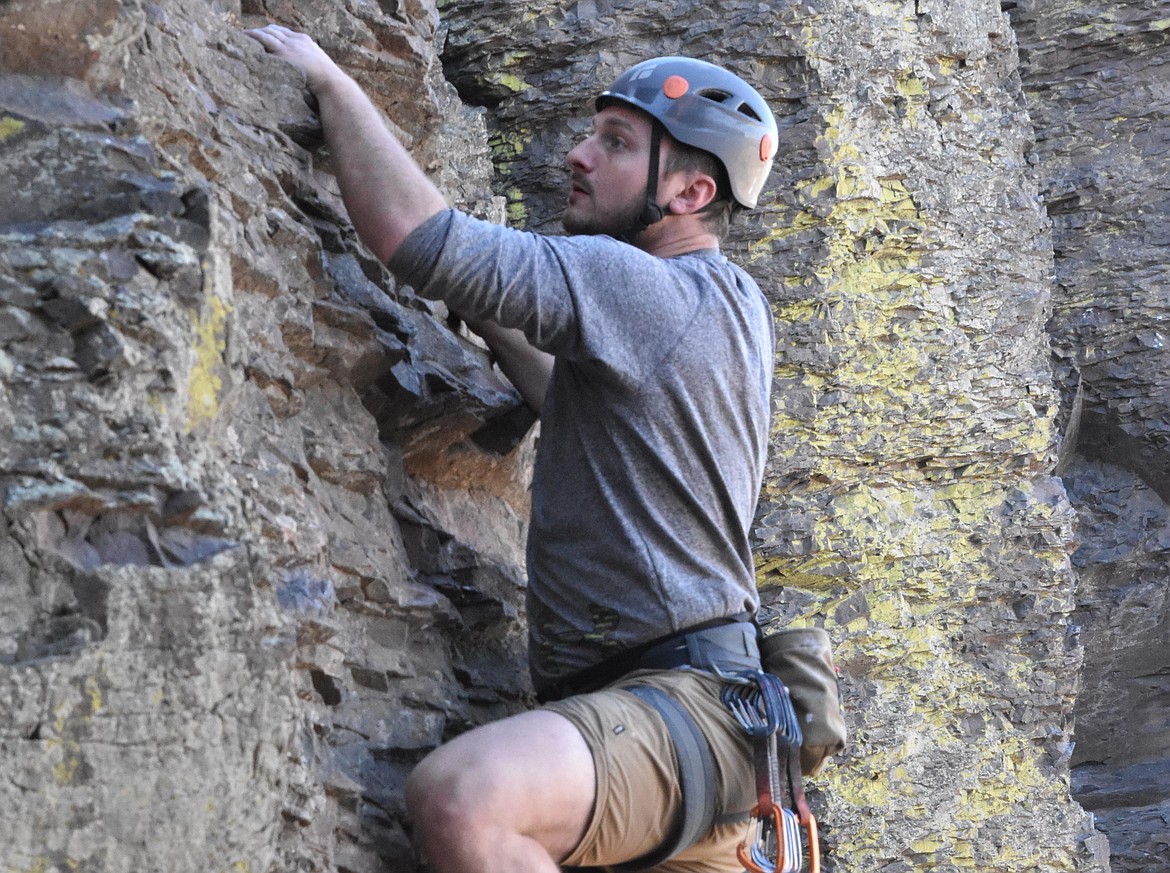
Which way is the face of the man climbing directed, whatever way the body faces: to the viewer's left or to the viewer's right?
to the viewer's left

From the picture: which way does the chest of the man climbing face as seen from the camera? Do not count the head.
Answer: to the viewer's left
